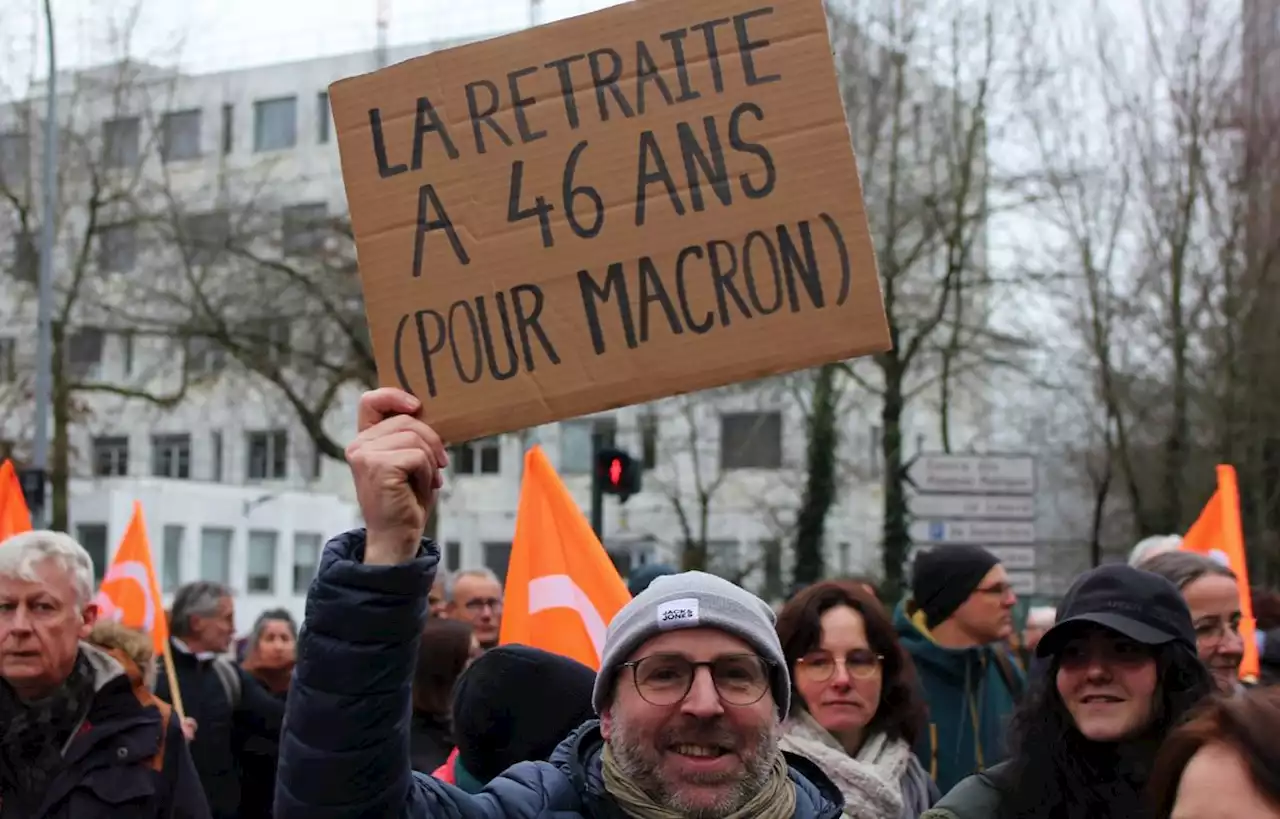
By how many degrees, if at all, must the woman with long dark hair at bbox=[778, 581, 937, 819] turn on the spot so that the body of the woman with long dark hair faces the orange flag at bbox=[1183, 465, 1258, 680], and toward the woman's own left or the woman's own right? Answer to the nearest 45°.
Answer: approximately 135° to the woman's own left

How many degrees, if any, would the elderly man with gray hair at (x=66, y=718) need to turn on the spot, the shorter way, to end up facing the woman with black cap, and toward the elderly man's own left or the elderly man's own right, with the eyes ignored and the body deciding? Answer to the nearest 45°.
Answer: approximately 90° to the elderly man's own left

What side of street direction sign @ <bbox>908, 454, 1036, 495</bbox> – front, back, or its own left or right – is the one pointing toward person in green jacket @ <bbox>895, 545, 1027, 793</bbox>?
front

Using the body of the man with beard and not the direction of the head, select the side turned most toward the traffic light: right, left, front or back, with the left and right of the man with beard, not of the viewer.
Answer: back

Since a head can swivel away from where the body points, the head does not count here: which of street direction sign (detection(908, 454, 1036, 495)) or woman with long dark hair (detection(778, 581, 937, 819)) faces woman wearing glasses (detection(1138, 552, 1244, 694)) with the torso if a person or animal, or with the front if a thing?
the street direction sign

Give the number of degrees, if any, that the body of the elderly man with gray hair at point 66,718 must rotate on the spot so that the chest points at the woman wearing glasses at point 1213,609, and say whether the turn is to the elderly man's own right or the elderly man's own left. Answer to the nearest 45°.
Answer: approximately 135° to the elderly man's own left

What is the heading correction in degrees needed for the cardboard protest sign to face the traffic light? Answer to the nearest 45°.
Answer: approximately 180°

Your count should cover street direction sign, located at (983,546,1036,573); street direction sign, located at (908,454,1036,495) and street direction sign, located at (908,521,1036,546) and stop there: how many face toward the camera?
3
